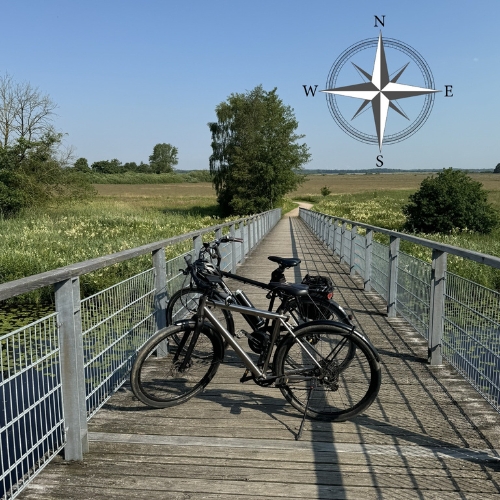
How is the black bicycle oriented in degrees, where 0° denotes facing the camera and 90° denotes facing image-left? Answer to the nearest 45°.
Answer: approximately 90°

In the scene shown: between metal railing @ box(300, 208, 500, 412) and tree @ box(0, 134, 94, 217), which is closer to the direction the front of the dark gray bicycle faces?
the tree

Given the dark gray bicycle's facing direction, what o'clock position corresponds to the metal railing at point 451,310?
The metal railing is roughly at 5 o'clock from the dark gray bicycle.

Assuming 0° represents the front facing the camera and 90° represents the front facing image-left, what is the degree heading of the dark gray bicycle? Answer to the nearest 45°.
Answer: approximately 90°

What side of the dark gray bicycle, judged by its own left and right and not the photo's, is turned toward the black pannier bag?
right

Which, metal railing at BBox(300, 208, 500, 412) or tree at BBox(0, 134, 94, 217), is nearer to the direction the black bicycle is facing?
the tree

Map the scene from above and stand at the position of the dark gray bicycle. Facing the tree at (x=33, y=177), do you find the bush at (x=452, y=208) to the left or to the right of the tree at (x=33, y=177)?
right

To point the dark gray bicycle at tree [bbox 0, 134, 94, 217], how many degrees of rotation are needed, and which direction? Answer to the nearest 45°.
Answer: approximately 45° to its right

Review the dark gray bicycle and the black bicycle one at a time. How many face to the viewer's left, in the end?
2

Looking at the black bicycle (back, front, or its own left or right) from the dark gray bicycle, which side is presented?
left
